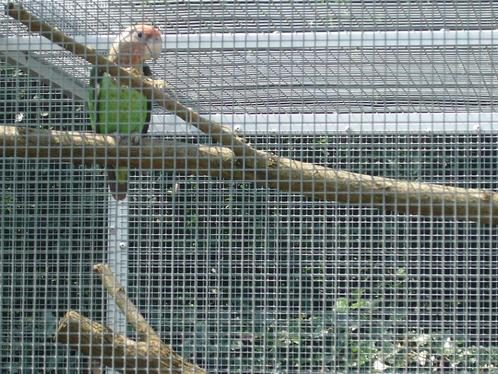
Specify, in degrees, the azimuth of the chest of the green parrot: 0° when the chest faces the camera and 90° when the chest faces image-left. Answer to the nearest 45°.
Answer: approximately 315°
